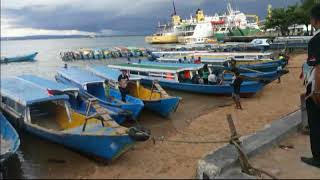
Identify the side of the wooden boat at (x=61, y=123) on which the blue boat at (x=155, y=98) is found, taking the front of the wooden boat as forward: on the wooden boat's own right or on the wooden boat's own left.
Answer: on the wooden boat's own left

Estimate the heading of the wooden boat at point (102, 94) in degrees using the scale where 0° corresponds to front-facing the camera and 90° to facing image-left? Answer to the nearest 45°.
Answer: approximately 315°

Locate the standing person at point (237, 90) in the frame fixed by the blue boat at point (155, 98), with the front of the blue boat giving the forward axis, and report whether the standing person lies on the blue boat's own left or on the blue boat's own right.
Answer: on the blue boat's own left

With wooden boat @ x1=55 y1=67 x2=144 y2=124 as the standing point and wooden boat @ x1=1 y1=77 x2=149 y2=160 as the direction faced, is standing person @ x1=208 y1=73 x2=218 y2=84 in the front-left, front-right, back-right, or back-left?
back-left

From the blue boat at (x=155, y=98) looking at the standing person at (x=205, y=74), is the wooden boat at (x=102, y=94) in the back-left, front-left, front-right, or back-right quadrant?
back-left

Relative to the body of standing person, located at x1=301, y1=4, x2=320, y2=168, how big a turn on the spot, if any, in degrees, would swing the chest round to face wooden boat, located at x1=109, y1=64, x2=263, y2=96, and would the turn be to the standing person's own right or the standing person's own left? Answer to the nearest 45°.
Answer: approximately 45° to the standing person's own right

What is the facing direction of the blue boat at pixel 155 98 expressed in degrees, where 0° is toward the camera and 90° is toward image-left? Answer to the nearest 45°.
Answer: approximately 315°

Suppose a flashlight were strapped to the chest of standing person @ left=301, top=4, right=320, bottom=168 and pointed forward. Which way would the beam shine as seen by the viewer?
to the viewer's left

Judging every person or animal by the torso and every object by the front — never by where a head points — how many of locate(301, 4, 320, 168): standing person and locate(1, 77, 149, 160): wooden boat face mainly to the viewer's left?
1

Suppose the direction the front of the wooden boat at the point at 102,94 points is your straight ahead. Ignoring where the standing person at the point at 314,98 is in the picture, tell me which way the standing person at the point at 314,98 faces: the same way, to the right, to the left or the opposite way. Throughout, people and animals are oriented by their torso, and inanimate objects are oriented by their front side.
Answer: the opposite way
